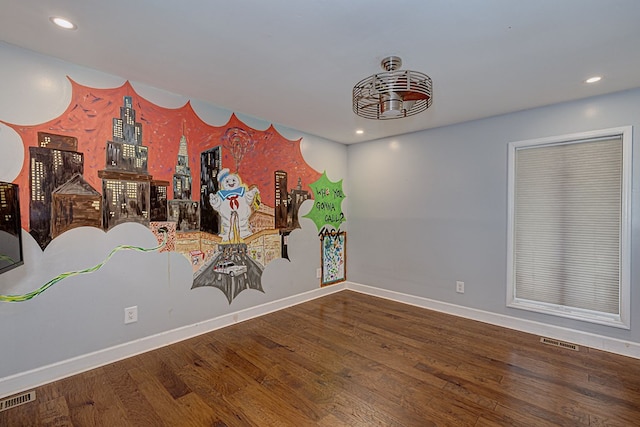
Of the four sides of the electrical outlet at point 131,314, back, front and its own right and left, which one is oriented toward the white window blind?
front

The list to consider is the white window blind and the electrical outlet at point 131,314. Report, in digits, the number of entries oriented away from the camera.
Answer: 0

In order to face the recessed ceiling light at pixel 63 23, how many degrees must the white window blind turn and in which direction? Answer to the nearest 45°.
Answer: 0° — it already faces it

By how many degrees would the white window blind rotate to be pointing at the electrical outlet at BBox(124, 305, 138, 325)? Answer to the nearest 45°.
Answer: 0° — it already faces it

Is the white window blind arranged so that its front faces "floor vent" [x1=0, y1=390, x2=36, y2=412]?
yes

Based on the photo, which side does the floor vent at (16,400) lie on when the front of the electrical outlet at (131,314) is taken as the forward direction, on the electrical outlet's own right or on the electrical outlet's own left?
on the electrical outlet's own right

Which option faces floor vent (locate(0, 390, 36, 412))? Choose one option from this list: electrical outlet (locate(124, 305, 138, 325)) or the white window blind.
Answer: the white window blind

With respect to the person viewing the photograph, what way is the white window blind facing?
facing the viewer and to the left of the viewer

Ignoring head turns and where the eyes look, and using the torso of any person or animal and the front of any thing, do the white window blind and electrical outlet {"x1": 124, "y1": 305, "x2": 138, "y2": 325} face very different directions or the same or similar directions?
very different directions

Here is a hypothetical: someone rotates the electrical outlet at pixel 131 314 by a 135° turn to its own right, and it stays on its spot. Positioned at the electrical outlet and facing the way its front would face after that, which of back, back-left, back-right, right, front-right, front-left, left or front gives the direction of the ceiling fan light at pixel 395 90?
back-left
